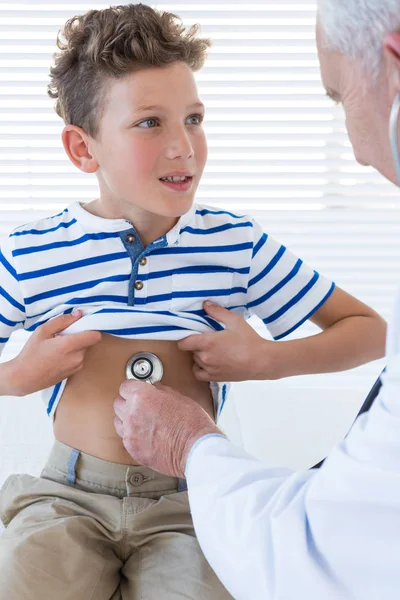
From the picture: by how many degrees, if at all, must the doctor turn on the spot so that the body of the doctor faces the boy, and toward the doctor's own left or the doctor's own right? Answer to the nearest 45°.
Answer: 0° — they already face them

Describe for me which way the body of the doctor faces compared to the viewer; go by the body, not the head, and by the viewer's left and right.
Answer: facing away from the viewer and to the left of the viewer

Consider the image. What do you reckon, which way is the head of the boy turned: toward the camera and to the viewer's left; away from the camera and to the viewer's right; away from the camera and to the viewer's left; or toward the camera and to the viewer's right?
toward the camera and to the viewer's right
